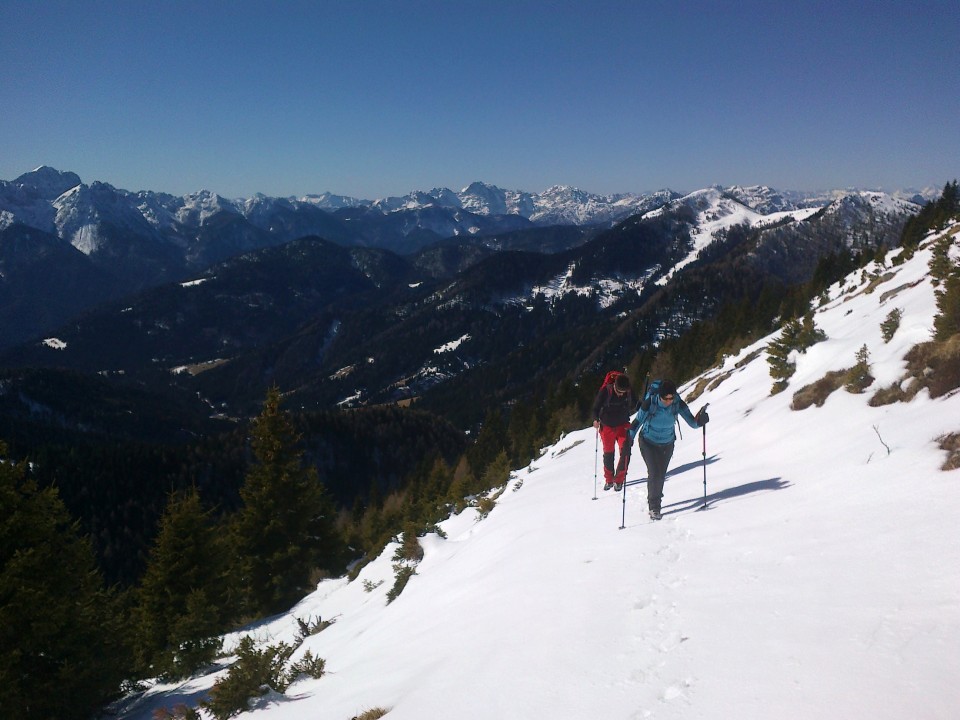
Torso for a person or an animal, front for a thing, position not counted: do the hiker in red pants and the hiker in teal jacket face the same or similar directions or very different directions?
same or similar directions

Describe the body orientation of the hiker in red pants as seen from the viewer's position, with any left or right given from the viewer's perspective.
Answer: facing the viewer

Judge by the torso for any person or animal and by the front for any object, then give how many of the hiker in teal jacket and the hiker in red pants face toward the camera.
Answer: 2

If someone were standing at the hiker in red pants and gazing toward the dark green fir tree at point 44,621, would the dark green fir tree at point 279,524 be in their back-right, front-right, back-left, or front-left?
front-right

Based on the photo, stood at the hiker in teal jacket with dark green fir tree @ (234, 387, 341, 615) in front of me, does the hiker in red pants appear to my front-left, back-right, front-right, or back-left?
front-right

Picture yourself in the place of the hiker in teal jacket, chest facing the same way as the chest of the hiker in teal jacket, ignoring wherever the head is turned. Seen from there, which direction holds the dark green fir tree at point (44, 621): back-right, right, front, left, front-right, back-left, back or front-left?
right

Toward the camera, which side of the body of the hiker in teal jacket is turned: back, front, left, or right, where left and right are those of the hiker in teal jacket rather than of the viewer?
front
